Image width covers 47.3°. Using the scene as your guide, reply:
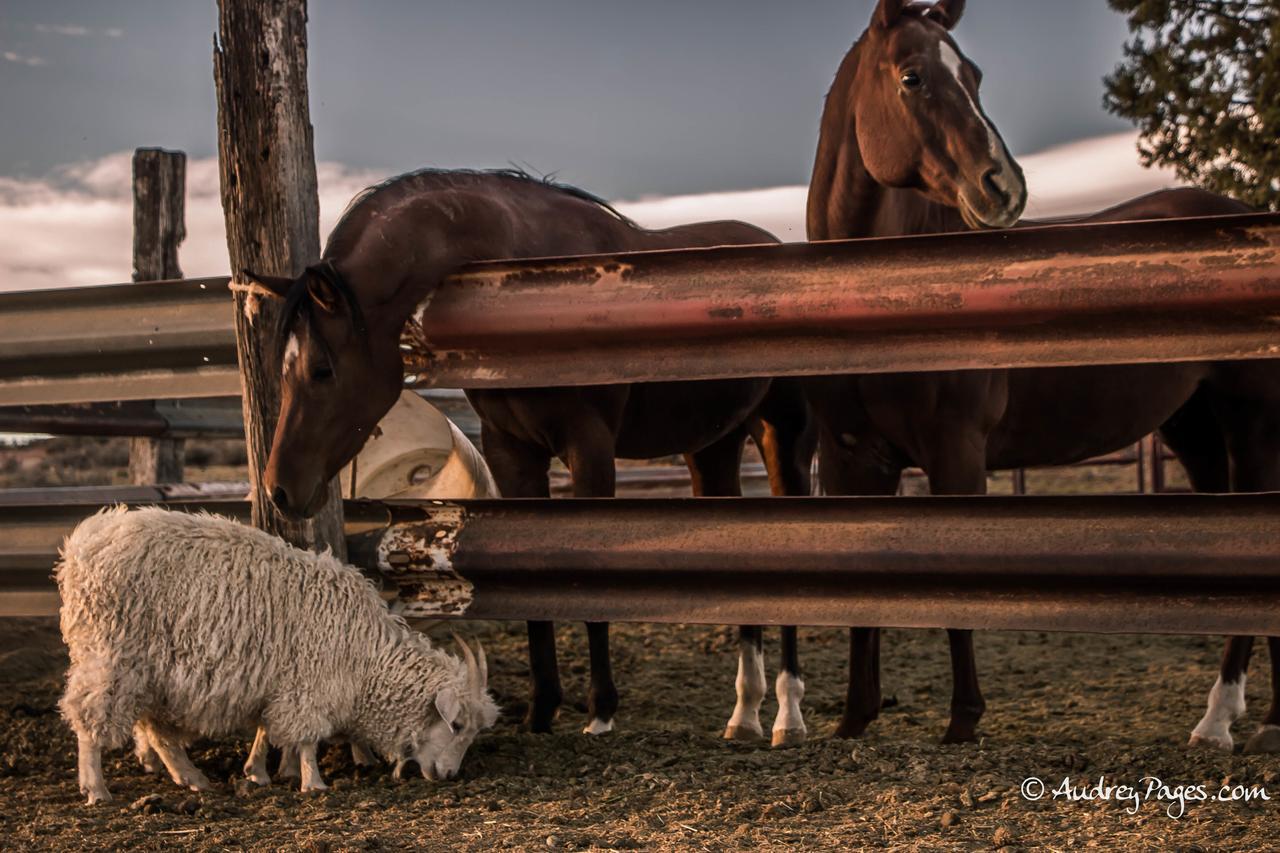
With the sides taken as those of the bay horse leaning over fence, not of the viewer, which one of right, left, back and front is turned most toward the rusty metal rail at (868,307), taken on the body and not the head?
left

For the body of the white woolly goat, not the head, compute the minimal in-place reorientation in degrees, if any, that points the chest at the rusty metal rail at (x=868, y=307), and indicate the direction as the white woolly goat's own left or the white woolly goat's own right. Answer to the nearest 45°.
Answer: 0° — it already faces it

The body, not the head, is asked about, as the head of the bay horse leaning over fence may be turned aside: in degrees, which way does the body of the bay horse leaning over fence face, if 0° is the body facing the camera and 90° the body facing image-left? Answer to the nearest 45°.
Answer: approximately 45°

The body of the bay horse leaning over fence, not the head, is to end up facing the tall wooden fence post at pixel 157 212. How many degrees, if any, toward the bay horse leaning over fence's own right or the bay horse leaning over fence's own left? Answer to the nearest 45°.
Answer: approximately 90° to the bay horse leaning over fence's own right

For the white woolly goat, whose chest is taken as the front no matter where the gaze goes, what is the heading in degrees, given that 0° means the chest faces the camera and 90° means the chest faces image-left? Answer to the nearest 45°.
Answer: approximately 270°

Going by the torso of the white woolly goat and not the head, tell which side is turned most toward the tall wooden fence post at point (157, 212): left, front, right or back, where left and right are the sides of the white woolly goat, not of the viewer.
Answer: left

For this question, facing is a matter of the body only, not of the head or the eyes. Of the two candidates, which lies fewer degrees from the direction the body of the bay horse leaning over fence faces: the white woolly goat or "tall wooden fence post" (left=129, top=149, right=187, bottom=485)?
the white woolly goat

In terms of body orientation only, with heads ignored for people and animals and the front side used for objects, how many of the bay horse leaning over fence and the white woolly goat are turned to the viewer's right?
1
